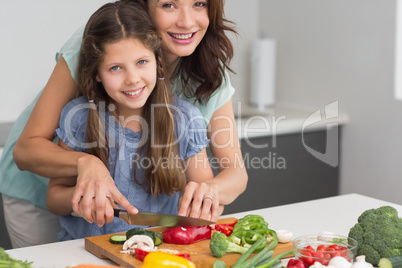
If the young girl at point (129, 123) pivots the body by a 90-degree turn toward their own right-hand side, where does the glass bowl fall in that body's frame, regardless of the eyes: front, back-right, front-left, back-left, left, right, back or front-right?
back-left

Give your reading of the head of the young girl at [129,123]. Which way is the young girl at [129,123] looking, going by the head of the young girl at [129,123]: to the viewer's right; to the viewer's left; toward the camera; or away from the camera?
toward the camera

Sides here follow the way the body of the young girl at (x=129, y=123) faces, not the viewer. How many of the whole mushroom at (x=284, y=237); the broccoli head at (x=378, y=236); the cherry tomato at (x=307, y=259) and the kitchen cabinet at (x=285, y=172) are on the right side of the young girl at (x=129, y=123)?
0

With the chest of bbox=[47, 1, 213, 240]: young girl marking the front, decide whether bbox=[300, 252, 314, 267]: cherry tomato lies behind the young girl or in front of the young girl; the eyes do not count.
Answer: in front

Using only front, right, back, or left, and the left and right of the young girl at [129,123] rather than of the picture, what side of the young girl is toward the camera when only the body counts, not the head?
front

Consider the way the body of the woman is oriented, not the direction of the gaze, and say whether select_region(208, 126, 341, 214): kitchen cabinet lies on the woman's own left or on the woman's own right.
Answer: on the woman's own left

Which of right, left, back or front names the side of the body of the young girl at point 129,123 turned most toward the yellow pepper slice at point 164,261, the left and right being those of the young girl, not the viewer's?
front

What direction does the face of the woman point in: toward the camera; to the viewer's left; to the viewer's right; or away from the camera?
toward the camera
